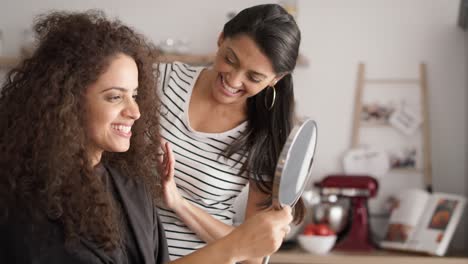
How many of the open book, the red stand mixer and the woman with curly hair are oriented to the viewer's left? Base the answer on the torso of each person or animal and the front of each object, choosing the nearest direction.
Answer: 1

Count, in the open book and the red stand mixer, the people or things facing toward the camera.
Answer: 1

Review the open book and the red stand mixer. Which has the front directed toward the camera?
the open book

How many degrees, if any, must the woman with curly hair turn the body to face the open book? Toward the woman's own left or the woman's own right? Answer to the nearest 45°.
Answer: approximately 90° to the woman's own left

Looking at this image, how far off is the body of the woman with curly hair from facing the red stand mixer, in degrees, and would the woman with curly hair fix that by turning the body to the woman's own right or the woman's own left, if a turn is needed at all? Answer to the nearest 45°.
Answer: approximately 90° to the woman's own left

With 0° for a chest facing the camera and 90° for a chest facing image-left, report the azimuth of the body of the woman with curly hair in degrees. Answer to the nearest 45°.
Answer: approximately 315°

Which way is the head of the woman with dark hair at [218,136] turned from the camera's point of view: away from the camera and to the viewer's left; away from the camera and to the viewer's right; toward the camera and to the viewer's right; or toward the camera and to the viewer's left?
toward the camera and to the viewer's left

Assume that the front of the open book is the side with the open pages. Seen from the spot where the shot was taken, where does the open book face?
facing the viewer

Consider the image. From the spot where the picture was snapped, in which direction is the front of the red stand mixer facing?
facing to the left of the viewer

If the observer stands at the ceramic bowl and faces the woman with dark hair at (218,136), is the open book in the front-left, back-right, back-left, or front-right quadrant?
back-left

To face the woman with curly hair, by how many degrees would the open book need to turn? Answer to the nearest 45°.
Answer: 0° — it already faces them

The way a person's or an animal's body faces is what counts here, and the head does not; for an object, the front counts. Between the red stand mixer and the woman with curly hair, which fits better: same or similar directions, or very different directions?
very different directions

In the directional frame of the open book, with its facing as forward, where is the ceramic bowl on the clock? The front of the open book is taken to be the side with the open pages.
The ceramic bowl is roughly at 2 o'clock from the open book.

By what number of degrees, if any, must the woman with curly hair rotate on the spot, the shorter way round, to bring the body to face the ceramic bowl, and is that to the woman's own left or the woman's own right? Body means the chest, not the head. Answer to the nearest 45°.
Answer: approximately 90° to the woman's own left
